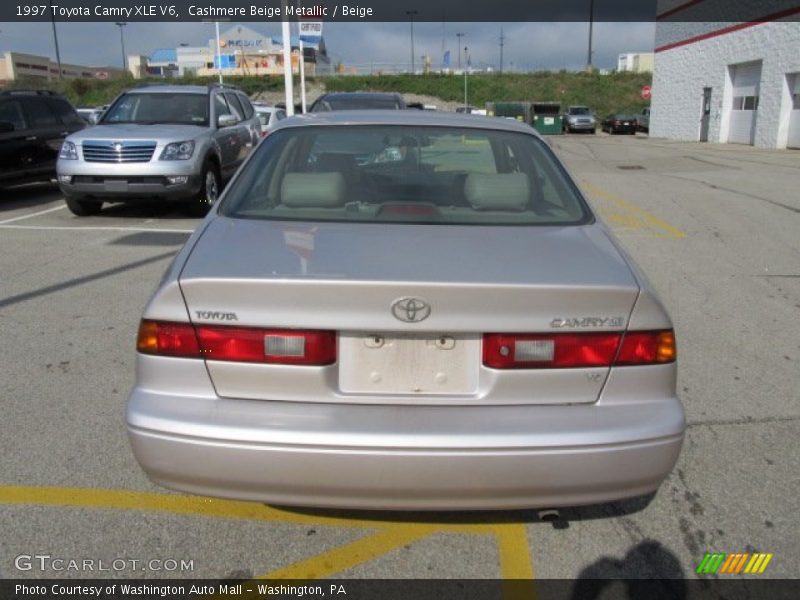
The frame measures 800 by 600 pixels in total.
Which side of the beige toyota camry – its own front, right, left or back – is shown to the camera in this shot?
back

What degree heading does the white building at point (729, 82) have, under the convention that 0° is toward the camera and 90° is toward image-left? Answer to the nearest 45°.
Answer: approximately 45°

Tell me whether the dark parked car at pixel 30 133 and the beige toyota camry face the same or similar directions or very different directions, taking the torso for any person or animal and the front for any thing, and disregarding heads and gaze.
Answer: very different directions

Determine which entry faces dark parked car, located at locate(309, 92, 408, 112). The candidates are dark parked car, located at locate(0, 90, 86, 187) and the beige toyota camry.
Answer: the beige toyota camry

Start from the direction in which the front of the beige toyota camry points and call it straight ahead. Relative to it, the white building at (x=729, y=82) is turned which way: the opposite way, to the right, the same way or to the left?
to the left

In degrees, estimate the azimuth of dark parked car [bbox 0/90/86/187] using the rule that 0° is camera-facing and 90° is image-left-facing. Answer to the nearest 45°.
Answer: approximately 45°

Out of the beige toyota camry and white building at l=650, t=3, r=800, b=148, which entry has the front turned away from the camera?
the beige toyota camry

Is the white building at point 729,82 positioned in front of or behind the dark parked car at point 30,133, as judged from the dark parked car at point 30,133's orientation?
behind

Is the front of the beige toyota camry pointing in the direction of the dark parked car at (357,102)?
yes

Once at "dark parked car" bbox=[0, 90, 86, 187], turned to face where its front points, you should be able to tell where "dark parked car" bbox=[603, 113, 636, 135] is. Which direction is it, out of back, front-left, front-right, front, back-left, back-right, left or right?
back

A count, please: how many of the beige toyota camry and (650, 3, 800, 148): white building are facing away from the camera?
1
